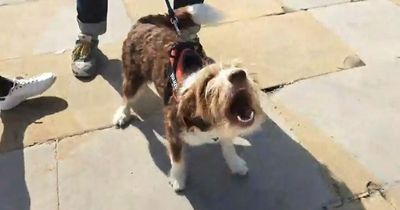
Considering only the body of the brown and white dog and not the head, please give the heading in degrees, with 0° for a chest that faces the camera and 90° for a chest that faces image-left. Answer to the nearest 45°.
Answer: approximately 315°
